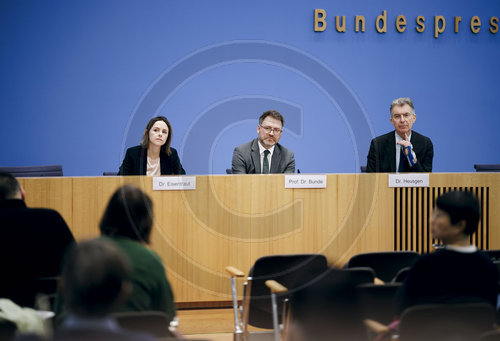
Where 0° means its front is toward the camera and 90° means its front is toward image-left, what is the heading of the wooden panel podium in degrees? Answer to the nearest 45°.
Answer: approximately 0°

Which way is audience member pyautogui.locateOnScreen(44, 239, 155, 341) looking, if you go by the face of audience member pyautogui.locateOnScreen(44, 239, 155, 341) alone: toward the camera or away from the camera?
away from the camera

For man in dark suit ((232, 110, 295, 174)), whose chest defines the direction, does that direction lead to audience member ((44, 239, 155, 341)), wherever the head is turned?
yes

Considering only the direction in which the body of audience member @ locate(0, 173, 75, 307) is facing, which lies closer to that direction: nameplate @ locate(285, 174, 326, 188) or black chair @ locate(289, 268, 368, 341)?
the nameplate

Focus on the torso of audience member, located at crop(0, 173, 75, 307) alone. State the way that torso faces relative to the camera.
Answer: away from the camera

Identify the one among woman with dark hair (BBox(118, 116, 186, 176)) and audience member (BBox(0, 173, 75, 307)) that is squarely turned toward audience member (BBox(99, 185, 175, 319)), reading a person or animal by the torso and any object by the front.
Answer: the woman with dark hair

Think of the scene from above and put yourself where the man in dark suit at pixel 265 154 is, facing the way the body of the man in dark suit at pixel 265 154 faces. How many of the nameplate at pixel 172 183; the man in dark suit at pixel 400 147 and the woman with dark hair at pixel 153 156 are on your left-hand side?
1

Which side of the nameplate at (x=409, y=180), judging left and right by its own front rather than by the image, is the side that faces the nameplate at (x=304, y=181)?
right

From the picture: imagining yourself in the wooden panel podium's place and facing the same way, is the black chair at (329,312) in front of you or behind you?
in front

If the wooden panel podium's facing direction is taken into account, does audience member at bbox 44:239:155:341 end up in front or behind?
in front

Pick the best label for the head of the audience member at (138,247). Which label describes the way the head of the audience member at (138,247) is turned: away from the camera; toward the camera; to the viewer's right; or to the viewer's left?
away from the camera

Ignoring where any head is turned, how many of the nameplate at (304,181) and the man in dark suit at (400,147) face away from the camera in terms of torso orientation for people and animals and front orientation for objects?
0

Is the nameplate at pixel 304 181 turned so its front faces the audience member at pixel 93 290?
yes
